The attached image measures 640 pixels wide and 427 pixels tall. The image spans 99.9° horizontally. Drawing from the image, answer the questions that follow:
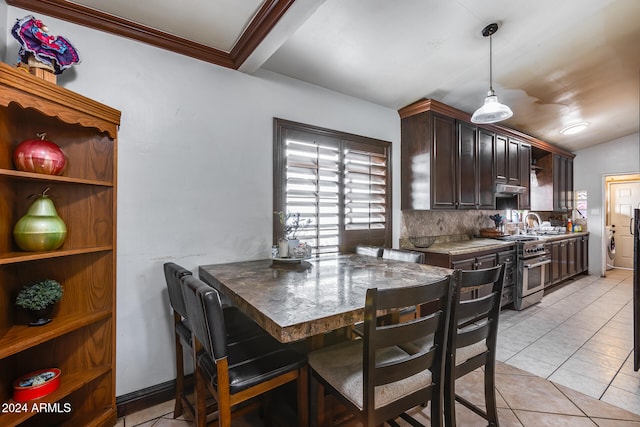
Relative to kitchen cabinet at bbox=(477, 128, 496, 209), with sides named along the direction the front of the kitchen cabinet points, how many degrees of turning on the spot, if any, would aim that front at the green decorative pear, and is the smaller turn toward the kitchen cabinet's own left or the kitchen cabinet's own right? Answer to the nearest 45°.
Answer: approximately 90° to the kitchen cabinet's own right

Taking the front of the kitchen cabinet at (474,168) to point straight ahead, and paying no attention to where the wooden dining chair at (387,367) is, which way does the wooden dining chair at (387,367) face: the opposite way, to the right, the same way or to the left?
the opposite way

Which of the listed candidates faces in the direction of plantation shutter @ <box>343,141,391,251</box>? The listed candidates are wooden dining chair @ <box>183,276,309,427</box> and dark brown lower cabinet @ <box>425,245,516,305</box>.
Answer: the wooden dining chair

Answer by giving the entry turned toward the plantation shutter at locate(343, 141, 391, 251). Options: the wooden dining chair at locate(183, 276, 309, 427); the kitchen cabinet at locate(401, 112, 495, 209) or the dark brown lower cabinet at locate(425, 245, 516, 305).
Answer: the wooden dining chair

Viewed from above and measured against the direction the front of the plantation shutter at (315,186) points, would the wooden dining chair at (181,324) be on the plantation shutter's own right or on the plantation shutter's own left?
on the plantation shutter's own right

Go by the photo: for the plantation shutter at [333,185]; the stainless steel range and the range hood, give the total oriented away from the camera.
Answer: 0

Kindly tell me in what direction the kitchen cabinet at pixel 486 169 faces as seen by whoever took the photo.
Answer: facing the viewer and to the right of the viewer

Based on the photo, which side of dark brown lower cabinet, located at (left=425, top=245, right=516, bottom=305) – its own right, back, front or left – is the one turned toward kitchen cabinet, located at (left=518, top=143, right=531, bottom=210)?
left

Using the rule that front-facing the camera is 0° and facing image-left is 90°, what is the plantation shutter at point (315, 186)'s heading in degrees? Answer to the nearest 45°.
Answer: approximately 315°

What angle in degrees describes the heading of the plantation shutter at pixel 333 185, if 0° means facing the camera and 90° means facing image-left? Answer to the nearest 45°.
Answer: approximately 315°

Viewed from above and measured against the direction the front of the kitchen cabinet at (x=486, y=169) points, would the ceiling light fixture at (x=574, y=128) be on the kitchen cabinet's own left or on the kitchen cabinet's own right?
on the kitchen cabinet's own left

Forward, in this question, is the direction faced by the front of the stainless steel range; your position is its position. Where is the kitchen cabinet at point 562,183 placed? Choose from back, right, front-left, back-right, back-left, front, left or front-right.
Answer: back-left

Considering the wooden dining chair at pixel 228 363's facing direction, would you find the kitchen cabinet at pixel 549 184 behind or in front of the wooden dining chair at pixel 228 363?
in front
